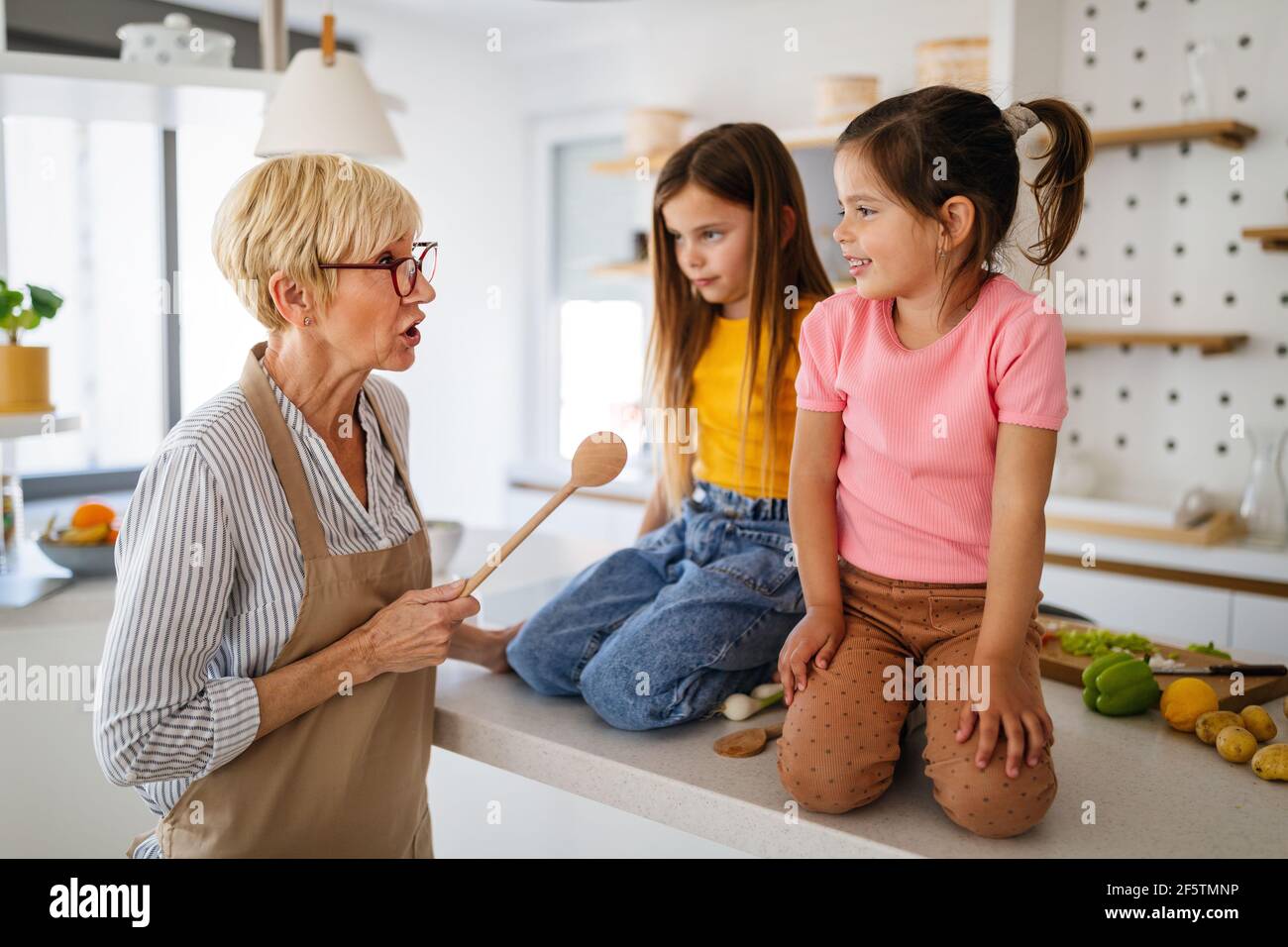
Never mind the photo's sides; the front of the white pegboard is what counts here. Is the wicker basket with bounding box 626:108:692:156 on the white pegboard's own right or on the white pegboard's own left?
on the white pegboard's own right

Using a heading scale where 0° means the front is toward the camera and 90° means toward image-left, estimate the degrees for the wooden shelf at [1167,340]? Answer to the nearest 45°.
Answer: approximately 0°

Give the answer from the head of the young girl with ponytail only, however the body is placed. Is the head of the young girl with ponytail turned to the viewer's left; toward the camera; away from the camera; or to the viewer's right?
to the viewer's left

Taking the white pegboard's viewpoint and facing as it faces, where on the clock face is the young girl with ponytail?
The young girl with ponytail is roughly at 12 o'clock from the white pegboard.

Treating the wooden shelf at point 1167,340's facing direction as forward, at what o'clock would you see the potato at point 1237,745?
The potato is roughly at 12 o'clock from the wooden shelf.

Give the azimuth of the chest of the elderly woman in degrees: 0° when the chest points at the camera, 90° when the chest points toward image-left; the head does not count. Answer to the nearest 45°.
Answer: approximately 315°

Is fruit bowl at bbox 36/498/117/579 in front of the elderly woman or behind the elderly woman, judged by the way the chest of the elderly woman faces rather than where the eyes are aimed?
behind

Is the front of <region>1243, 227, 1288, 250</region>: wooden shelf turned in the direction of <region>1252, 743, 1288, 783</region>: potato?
yes

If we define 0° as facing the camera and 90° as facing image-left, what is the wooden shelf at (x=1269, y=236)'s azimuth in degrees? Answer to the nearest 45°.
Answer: approximately 0°
